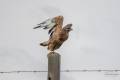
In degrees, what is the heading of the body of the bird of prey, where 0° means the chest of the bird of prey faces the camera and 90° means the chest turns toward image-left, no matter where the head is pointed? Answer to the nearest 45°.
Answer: approximately 270°
